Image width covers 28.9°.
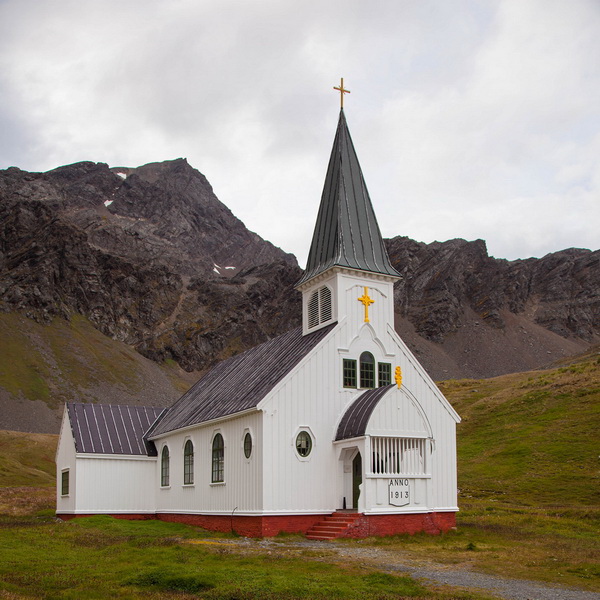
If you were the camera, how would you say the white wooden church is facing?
facing the viewer and to the right of the viewer
